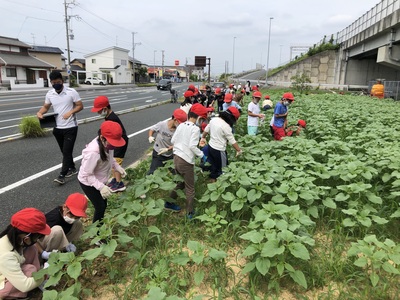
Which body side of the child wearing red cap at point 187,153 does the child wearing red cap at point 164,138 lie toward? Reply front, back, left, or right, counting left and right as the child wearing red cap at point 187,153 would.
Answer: left

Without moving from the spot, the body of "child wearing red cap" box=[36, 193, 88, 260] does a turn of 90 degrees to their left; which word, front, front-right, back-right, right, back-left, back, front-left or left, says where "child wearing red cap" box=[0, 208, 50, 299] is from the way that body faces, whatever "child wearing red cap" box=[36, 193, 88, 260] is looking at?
back

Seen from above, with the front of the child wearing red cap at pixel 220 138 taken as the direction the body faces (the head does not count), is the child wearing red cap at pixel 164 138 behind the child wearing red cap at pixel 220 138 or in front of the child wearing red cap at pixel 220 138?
behind

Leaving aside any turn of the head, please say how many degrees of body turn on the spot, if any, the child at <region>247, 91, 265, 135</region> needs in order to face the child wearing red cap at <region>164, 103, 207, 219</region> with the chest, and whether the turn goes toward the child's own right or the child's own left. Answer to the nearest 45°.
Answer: approximately 45° to the child's own right

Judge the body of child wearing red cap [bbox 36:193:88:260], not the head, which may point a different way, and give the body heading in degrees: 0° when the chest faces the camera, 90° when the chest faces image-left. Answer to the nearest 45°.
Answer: approximately 315°

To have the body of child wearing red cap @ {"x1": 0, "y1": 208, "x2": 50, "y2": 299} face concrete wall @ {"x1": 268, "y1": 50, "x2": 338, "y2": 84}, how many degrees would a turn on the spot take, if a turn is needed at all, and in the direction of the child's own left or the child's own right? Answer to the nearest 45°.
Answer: approximately 45° to the child's own left

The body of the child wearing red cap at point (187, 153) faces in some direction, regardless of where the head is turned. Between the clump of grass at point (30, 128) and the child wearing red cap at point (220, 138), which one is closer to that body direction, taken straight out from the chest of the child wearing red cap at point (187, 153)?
the child wearing red cap

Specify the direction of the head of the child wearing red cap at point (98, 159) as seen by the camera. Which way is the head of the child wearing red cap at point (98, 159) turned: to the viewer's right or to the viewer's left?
to the viewer's right

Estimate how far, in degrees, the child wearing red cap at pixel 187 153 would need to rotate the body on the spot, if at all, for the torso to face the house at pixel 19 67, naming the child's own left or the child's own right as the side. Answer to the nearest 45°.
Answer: approximately 90° to the child's own left

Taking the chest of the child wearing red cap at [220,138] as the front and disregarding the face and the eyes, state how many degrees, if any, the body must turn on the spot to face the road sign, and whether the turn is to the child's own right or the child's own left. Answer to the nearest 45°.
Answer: approximately 45° to the child's own left

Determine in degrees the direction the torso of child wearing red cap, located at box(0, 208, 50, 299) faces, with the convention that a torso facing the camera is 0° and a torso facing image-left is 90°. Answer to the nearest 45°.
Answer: approximately 270°

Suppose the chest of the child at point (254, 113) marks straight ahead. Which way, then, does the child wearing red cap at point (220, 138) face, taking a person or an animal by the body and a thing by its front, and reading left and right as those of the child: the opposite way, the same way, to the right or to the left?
to the left

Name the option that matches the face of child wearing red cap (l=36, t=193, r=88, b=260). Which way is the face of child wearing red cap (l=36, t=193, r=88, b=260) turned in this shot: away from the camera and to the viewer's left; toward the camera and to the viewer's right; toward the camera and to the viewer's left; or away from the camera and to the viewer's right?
toward the camera and to the viewer's right

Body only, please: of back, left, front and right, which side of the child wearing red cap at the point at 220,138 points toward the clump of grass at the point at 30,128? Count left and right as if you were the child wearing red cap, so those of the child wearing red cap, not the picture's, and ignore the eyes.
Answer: left

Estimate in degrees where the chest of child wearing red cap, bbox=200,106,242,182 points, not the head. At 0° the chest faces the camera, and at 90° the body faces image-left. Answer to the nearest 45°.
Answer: approximately 225°
